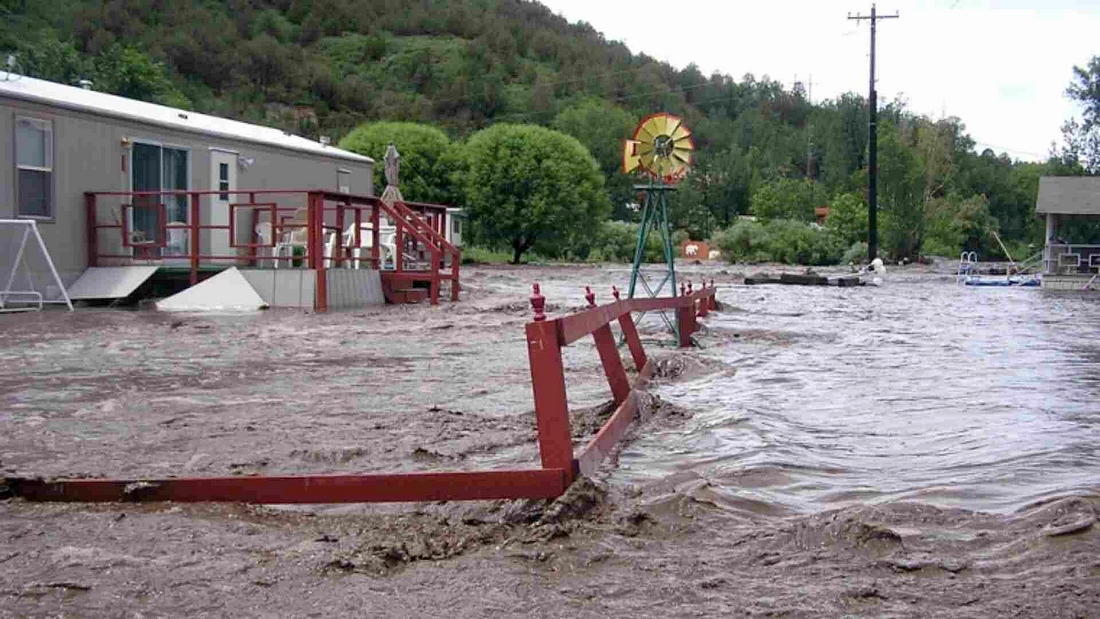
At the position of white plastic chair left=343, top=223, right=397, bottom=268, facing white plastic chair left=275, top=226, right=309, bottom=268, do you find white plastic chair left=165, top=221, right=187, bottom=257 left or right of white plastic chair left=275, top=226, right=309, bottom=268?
right

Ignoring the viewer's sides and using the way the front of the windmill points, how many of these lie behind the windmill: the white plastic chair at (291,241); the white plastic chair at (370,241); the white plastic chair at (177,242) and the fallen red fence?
3

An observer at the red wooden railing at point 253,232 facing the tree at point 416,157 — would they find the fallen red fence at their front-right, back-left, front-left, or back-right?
back-right

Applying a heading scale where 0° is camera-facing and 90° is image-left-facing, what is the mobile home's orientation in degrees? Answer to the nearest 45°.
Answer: approximately 315°

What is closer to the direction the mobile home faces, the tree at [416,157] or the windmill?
the windmill

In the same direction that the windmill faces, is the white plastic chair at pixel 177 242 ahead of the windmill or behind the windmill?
behind
